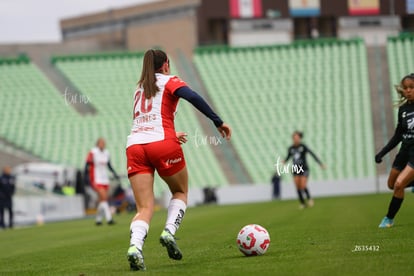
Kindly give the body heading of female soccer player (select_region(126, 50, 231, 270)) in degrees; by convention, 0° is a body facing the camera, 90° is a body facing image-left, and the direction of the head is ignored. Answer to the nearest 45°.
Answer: approximately 225°
